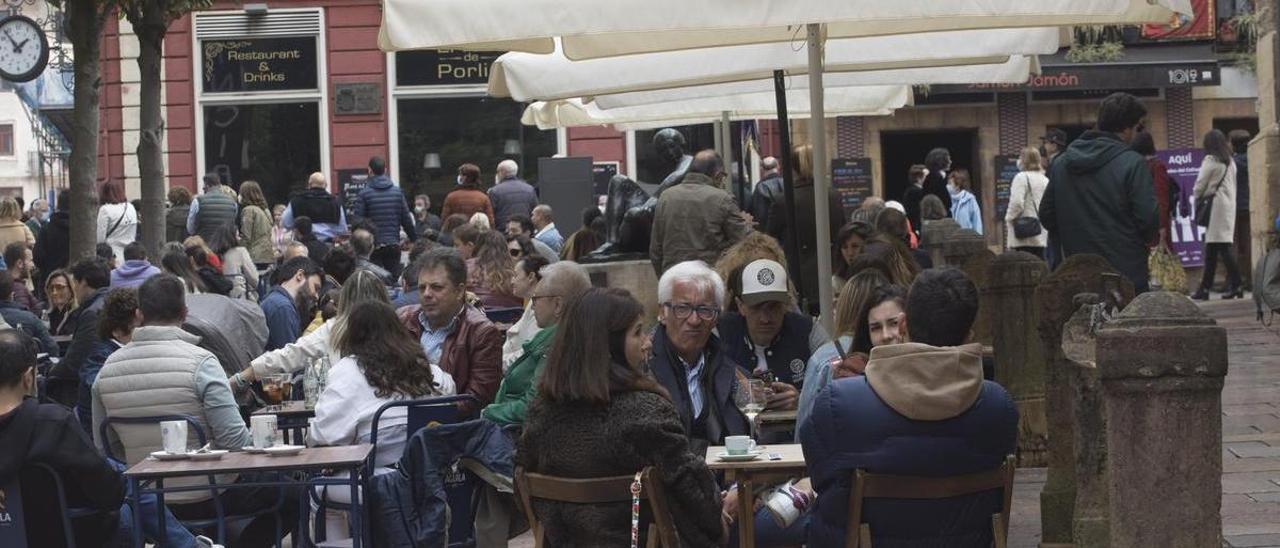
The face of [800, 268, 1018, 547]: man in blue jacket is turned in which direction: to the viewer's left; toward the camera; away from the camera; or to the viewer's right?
away from the camera

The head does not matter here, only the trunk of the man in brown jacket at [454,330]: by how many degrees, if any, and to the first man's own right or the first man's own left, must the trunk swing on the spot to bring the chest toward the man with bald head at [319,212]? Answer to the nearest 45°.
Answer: approximately 135° to the first man's own right

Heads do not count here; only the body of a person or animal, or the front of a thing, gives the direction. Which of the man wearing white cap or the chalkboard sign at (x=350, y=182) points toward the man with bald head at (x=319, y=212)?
the chalkboard sign

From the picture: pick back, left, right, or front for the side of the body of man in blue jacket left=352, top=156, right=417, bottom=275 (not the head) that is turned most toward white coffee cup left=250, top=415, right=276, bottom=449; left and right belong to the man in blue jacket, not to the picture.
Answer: back

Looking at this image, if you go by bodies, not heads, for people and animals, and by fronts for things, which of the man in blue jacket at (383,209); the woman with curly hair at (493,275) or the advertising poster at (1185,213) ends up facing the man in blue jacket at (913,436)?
the advertising poster

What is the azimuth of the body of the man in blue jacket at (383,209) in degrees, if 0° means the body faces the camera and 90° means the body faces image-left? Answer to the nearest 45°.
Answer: approximately 180°

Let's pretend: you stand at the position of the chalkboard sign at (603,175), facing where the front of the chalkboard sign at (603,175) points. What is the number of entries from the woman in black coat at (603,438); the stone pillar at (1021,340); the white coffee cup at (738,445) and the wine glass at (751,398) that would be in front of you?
4

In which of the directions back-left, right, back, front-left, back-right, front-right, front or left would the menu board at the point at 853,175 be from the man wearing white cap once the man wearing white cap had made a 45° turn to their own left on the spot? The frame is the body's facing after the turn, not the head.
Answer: back-left

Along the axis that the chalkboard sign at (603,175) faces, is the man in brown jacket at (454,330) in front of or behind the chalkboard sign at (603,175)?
in front
